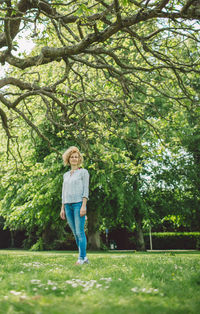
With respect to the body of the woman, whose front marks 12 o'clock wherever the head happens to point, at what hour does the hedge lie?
The hedge is roughly at 5 o'clock from the woman.

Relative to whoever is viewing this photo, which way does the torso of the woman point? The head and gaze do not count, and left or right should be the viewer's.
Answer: facing the viewer and to the left of the viewer
